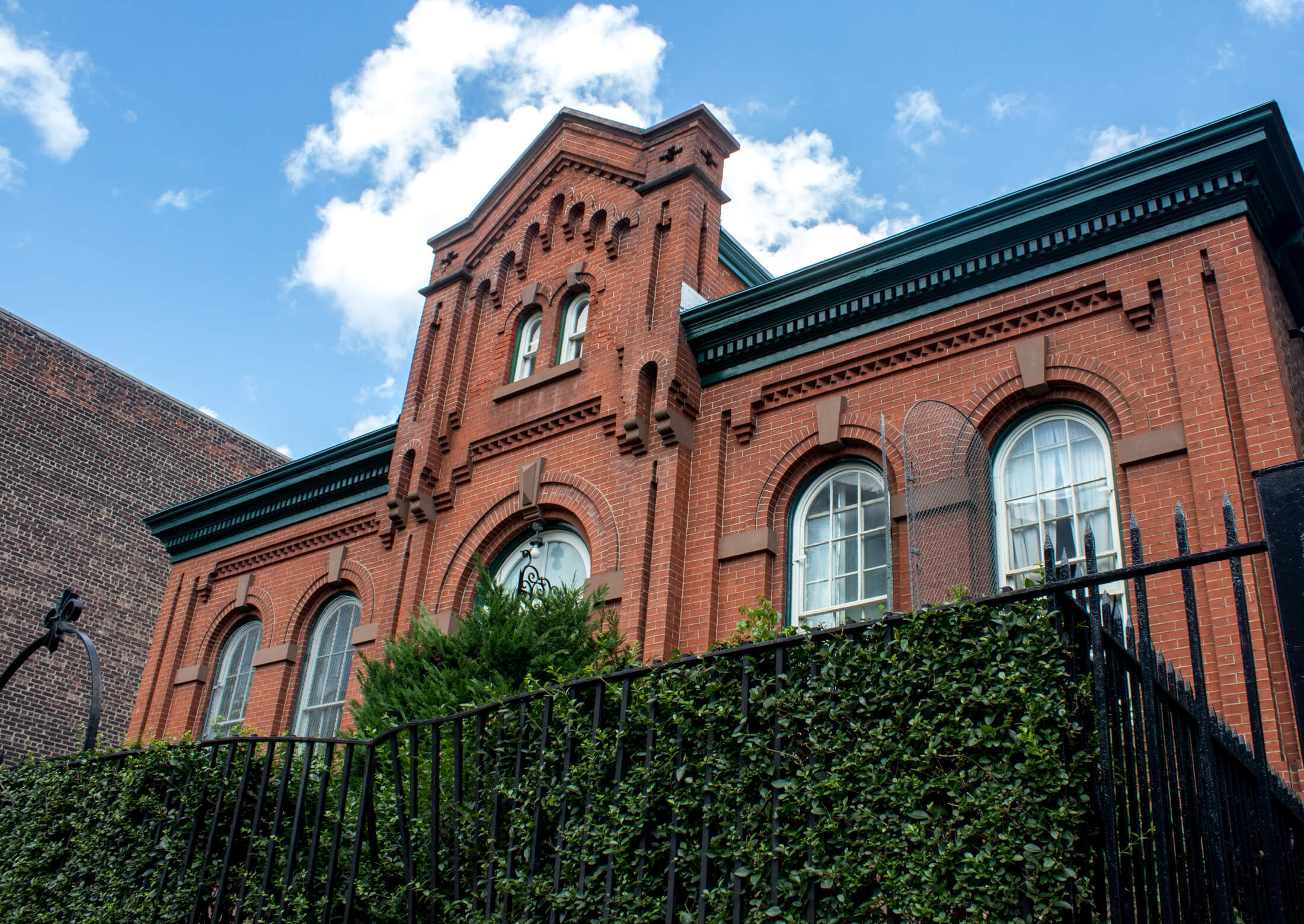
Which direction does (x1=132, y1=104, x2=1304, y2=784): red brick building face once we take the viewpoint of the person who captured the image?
facing the viewer and to the left of the viewer
